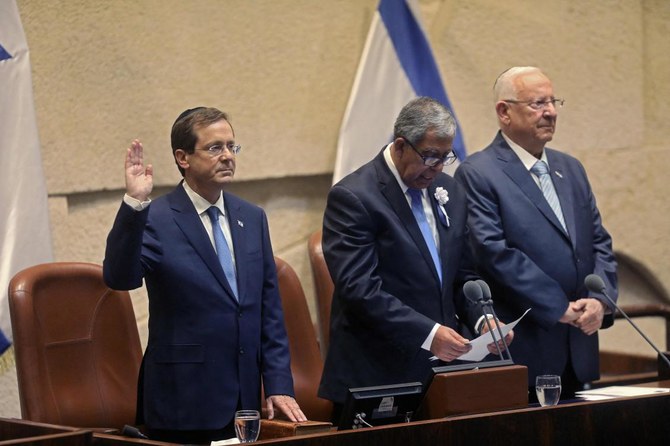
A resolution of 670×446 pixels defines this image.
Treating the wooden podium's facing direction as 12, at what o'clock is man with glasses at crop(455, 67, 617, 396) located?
The man with glasses is roughly at 8 o'clock from the wooden podium.

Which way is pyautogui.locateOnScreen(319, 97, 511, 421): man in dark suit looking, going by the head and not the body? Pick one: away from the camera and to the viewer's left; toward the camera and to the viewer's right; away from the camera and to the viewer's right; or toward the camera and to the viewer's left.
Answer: toward the camera and to the viewer's right

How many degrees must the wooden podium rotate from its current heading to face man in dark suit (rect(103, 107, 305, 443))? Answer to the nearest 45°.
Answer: approximately 135° to its right

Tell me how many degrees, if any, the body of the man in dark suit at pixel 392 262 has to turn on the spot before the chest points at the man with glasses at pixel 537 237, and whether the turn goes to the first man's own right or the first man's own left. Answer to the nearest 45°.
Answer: approximately 90° to the first man's own left

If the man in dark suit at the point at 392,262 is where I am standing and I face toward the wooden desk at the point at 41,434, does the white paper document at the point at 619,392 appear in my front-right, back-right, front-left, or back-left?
back-left

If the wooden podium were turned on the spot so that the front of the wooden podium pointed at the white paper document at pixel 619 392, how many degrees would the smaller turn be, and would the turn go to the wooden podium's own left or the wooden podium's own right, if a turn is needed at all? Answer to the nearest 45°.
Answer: approximately 90° to the wooden podium's own left

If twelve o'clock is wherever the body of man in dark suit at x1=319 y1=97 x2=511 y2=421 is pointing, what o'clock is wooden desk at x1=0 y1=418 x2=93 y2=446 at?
The wooden desk is roughly at 3 o'clock from the man in dark suit.

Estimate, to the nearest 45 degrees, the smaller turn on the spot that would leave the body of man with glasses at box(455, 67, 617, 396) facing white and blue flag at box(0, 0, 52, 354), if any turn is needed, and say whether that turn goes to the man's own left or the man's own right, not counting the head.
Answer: approximately 135° to the man's own right

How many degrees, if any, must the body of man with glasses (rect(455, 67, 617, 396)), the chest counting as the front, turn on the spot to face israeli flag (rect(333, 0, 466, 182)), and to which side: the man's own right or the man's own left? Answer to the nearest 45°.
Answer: approximately 180°

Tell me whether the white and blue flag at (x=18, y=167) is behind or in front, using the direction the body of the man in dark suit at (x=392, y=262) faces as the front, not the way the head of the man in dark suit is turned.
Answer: behind
